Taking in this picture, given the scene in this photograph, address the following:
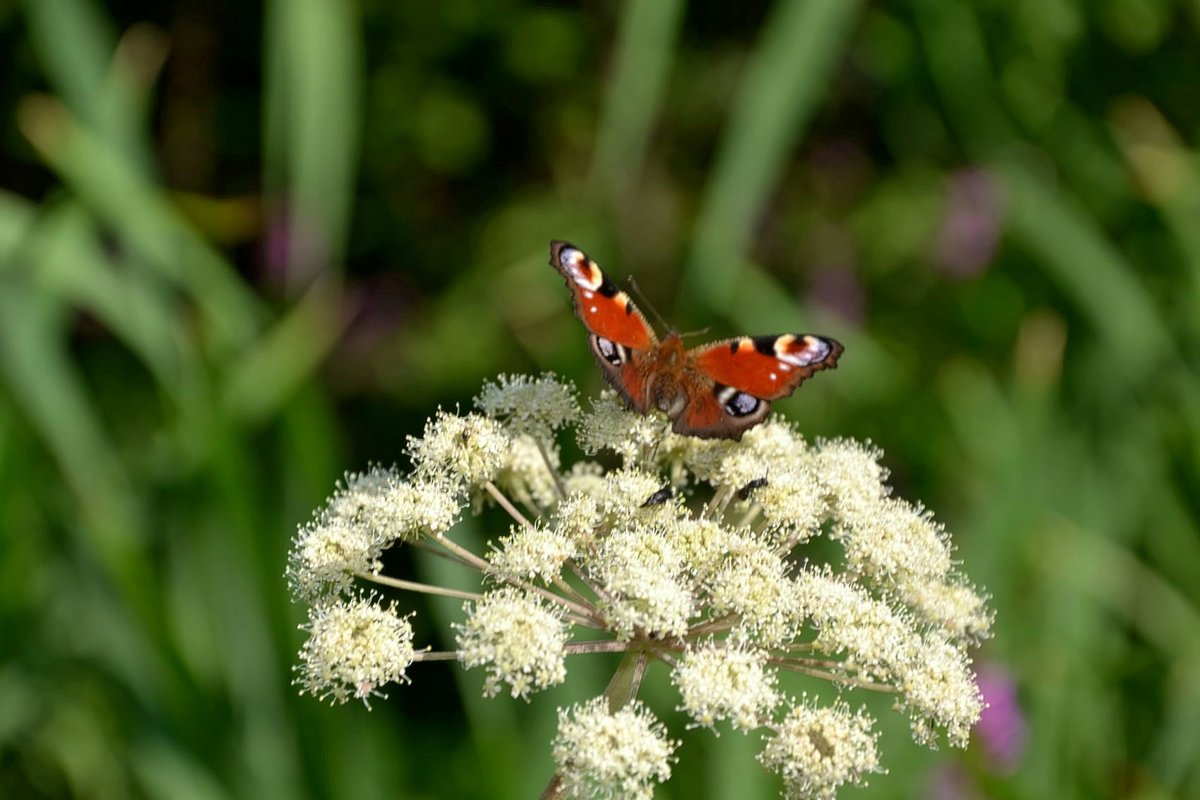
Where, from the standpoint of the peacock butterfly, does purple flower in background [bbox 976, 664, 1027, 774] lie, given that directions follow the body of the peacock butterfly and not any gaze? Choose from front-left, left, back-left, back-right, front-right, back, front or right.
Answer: front

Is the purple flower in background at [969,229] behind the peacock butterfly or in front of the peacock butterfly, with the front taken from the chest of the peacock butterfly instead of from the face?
in front

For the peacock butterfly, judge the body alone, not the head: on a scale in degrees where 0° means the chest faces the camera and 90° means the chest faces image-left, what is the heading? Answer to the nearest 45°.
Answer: approximately 180°
